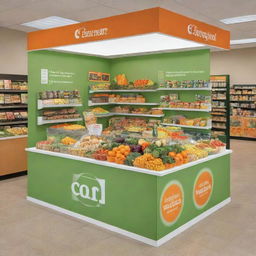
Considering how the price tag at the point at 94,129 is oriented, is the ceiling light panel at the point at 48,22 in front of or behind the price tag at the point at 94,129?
behind

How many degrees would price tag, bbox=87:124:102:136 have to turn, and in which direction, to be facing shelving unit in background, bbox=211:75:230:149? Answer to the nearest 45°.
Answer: approximately 135° to its left

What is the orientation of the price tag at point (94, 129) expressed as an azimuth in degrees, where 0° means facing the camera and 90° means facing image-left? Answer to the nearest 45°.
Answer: approximately 0°

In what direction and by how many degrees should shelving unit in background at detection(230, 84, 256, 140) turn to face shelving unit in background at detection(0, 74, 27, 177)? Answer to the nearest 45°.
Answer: approximately 45° to its right

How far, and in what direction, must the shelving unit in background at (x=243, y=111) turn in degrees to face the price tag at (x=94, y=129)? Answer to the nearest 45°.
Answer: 0° — it already faces it
